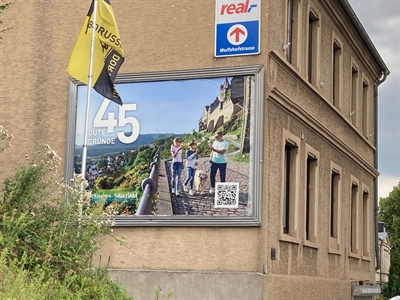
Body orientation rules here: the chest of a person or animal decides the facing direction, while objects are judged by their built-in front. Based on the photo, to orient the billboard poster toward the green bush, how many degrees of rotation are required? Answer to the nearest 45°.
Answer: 0° — it already faces it

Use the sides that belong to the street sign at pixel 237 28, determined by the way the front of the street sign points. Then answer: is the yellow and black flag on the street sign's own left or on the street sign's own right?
on the street sign's own right

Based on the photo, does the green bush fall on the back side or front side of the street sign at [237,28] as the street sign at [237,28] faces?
on the front side

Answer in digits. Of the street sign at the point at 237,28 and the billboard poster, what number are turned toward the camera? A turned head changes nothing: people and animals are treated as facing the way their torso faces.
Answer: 2

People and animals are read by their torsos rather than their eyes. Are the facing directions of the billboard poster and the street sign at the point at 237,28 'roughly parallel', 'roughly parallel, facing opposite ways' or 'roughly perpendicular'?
roughly parallel

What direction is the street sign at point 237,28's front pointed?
toward the camera

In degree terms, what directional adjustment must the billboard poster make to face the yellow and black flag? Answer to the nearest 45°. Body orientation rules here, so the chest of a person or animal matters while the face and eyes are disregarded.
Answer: approximately 45° to its right
